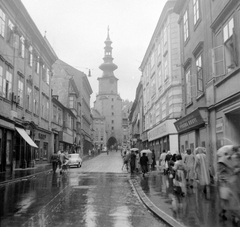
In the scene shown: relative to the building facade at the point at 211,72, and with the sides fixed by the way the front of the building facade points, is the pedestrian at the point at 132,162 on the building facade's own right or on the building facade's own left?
on the building facade's own right

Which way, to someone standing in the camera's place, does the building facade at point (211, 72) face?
facing the viewer and to the left of the viewer

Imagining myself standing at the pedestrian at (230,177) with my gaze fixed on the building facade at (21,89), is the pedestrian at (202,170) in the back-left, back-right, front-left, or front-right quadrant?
front-right

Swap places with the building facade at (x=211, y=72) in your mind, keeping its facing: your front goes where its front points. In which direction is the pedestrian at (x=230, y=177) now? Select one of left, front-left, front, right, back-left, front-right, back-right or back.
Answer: front-left

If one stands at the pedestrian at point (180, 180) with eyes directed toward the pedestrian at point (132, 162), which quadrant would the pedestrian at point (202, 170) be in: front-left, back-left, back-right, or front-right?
front-right
